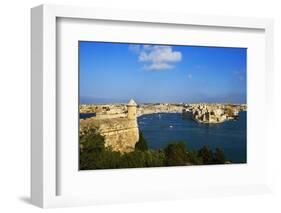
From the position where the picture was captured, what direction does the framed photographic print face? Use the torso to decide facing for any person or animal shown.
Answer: facing the viewer and to the right of the viewer
